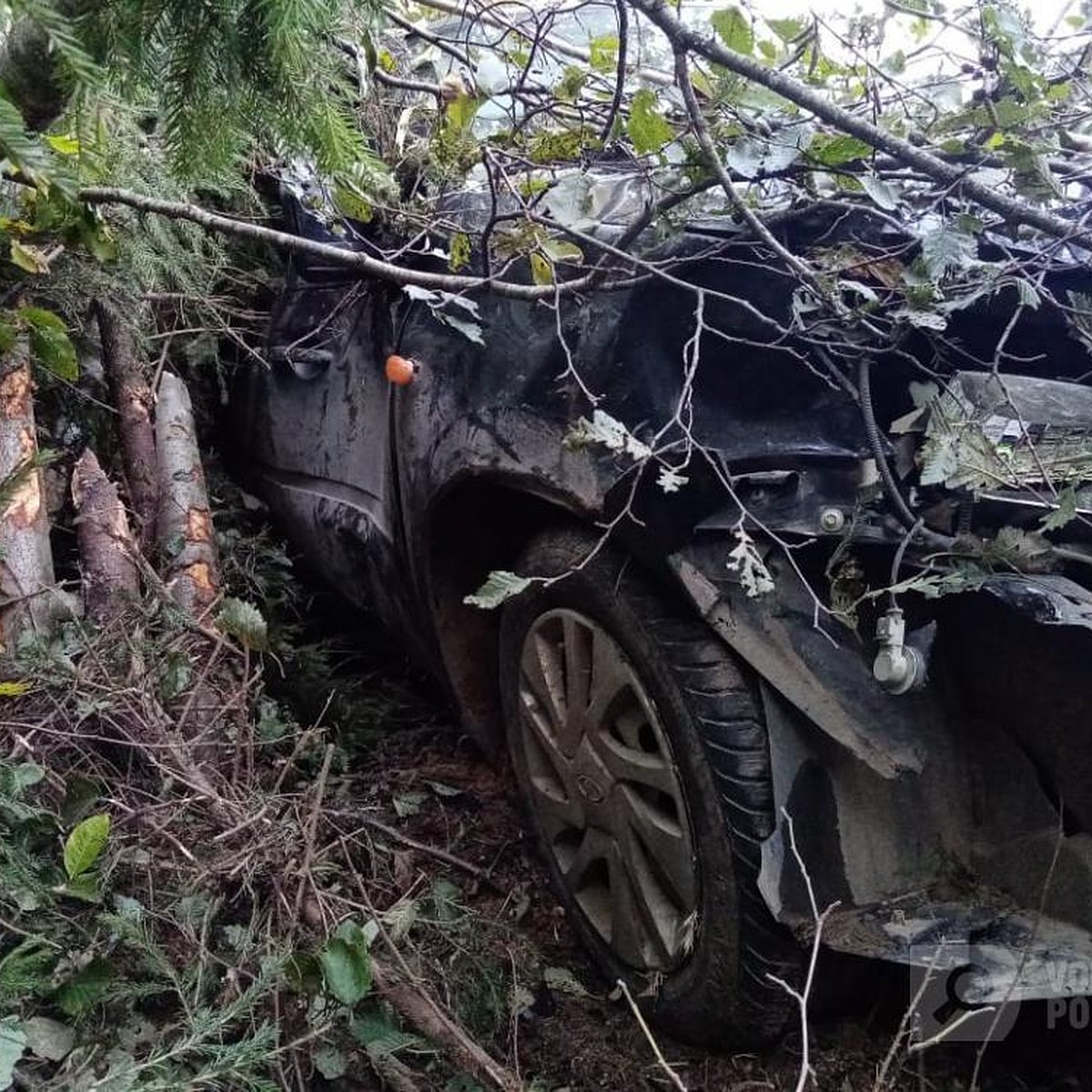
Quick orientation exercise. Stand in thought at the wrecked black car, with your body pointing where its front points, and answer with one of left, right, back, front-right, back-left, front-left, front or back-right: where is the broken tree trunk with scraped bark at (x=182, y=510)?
back

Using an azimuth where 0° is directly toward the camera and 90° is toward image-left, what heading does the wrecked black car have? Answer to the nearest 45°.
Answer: approximately 315°

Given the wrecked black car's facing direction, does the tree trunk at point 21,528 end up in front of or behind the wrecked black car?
behind

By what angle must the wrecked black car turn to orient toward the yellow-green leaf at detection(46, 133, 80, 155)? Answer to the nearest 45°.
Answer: approximately 135° to its right

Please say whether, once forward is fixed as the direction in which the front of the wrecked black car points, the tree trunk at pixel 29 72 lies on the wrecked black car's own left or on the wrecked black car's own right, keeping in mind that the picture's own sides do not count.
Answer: on the wrecked black car's own right

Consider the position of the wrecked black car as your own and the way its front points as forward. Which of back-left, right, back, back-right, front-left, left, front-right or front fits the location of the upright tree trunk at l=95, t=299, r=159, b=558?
back
